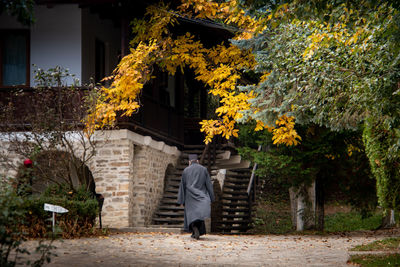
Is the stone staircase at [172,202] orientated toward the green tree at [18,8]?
no

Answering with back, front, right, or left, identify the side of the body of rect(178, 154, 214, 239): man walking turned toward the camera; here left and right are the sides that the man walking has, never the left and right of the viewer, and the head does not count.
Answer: back

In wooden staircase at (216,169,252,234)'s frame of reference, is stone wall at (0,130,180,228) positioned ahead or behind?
ahead

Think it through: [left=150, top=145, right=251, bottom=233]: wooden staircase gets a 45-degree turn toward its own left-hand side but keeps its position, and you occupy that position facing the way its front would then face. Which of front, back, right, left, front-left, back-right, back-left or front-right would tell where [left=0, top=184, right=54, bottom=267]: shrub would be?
front-right

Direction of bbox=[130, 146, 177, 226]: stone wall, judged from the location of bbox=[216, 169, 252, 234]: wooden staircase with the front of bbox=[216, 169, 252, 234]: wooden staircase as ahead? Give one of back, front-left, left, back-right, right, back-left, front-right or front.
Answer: front-right

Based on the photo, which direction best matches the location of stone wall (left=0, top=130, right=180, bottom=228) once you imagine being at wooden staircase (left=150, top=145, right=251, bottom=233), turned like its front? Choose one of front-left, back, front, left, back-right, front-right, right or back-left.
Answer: front-right

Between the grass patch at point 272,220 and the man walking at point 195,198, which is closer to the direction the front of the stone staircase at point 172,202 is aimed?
the man walking

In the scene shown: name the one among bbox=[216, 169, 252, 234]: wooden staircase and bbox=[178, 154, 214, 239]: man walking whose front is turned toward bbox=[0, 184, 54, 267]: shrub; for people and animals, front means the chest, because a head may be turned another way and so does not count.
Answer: the wooden staircase

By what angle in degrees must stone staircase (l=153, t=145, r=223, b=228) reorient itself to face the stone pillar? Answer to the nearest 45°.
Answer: approximately 45° to its right

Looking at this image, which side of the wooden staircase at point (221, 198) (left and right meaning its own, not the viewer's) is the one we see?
front
